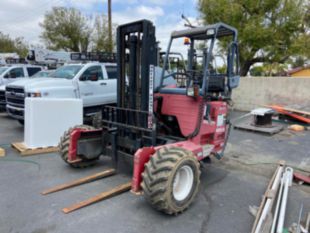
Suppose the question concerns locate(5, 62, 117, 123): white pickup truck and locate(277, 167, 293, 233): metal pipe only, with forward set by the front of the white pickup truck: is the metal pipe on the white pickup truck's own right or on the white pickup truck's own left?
on the white pickup truck's own left

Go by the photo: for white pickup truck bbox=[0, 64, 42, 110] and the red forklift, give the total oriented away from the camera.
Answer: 0

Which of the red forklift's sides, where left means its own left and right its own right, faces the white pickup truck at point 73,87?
right

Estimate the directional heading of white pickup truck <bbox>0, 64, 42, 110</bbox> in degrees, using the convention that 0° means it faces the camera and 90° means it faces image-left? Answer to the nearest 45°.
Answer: approximately 45°

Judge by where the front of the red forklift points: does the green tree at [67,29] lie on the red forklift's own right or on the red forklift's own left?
on the red forklift's own right

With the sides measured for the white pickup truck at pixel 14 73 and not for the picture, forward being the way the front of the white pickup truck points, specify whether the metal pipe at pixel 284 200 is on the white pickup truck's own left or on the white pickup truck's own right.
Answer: on the white pickup truck's own left

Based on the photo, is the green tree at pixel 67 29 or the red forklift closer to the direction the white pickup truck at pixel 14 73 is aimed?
the red forklift

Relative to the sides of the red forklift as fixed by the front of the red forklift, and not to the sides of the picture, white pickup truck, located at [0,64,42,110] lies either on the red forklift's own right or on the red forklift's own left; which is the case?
on the red forklift's own right

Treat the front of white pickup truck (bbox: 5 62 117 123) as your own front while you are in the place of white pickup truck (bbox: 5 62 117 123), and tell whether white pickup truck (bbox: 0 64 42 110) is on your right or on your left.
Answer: on your right
